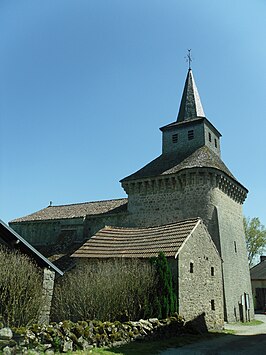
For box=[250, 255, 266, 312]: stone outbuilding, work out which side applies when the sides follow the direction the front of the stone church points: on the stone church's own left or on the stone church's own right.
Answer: on the stone church's own left

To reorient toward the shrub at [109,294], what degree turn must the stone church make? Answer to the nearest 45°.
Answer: approximately 90° to its right

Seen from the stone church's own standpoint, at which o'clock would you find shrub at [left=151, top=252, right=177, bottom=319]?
The shrub is roughly at 2 o'clock from the stone church.

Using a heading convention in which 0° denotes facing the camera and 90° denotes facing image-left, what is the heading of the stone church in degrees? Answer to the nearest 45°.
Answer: approximately 315°

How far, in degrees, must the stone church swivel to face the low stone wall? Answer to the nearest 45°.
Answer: approximately 45° to its right

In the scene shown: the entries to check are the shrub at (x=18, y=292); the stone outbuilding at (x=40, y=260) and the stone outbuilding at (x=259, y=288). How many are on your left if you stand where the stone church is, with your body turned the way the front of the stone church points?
1

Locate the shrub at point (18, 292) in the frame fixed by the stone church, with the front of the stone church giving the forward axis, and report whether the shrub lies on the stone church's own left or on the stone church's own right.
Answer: on the stone church's own right
